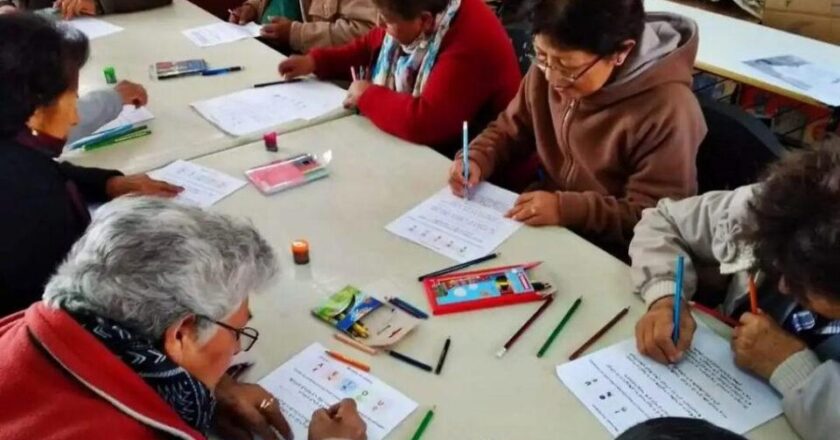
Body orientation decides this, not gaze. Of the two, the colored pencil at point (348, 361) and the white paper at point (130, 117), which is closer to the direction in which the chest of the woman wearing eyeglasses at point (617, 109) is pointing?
the colored pencil

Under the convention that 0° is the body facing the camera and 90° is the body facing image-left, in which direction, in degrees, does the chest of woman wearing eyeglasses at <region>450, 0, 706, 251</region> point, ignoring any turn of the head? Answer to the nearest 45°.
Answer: approximately 45°

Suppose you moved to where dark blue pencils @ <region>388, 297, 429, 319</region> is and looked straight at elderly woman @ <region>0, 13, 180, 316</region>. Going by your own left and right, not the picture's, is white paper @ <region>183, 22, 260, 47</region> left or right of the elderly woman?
right

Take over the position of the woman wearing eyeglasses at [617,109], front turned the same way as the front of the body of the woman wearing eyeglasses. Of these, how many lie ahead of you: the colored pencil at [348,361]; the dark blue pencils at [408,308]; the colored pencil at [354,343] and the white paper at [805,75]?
3

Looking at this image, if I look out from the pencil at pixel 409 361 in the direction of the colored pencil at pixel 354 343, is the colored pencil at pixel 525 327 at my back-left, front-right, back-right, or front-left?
back-right

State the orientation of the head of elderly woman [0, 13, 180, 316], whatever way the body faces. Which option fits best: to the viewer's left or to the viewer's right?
to the viewer's right

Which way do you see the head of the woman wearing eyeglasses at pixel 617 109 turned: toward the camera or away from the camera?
toward the camera

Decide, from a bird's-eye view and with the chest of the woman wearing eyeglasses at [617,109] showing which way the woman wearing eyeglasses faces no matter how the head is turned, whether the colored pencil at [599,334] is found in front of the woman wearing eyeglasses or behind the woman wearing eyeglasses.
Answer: in front

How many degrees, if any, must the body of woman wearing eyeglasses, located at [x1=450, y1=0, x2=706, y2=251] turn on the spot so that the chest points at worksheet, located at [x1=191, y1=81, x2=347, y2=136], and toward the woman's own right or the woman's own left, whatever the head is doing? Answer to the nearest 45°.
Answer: approximately 45° to the woman's own right

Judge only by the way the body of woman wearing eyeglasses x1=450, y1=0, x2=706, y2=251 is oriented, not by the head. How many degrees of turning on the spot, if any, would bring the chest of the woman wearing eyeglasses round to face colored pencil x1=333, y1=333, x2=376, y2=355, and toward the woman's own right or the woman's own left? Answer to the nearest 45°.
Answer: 0° — they already face it

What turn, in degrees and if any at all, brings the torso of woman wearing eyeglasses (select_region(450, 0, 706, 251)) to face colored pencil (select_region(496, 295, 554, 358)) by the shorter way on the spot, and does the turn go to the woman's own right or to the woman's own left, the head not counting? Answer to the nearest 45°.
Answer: approximately 45° to the woman's own left

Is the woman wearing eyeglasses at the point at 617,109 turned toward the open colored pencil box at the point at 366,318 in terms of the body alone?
yes

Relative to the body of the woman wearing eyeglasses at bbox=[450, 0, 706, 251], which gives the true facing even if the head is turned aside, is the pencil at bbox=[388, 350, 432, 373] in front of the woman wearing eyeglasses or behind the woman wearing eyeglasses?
in front

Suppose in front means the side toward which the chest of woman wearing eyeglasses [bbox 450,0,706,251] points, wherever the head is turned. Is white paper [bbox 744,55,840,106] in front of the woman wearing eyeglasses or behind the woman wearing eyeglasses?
behind

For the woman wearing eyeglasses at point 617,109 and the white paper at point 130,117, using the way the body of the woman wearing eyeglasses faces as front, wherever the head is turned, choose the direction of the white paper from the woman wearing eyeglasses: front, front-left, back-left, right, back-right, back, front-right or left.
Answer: front-right

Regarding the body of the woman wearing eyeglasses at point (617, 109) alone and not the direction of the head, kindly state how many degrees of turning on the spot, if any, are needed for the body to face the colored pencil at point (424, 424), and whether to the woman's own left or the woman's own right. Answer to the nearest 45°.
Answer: approximately 45° to the woman's own left

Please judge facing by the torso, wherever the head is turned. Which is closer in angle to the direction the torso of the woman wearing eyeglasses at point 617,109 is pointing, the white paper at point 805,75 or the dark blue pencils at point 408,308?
the dark blue pencils

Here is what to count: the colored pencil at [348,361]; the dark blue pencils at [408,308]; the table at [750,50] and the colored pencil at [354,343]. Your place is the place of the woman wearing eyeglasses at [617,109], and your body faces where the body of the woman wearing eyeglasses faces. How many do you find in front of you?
3
